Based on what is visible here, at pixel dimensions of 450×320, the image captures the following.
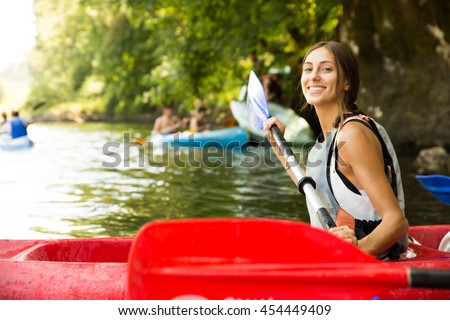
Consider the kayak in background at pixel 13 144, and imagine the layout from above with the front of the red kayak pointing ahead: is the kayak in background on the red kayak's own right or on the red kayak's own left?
on the red kayak's own right

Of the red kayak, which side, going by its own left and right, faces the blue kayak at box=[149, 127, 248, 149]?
right

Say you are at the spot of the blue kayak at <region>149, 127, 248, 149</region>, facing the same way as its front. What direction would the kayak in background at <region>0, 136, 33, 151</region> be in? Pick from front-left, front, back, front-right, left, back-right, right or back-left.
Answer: back-right

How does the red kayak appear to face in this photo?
to the viewer's left

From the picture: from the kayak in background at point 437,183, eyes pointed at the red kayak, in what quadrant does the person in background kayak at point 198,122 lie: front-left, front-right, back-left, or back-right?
back-right

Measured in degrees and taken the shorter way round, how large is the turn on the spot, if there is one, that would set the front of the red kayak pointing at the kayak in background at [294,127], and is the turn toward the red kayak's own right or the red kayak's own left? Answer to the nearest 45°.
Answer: approximately 90° to the red kayak's own right
